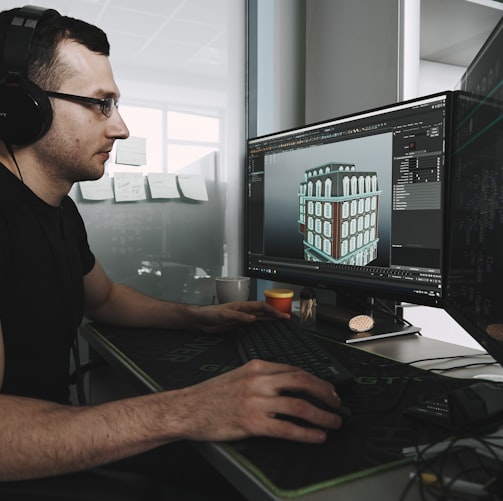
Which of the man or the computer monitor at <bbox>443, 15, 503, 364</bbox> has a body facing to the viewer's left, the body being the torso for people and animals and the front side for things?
the computer monitor

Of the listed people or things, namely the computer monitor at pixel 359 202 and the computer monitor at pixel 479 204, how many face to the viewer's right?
0

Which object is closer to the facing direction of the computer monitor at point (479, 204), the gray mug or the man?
the man

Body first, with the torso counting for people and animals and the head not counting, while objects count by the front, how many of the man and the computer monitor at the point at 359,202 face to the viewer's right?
1

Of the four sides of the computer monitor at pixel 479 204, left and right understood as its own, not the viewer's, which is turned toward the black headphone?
front

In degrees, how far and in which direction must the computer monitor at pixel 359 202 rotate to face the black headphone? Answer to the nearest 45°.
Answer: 0° — it already faces it

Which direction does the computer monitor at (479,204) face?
to the viewer's left

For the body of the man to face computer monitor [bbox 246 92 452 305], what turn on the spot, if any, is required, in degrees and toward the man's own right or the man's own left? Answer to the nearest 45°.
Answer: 0° — they already face it

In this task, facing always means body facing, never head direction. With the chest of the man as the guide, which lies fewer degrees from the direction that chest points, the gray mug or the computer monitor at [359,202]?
the computer monitor

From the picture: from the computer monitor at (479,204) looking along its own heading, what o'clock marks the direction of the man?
The man is roughly at 12 o'clock from the computer monitor.

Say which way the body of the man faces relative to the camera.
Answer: to the viewer's right

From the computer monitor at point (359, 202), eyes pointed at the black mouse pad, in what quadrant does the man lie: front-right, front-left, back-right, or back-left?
front-right

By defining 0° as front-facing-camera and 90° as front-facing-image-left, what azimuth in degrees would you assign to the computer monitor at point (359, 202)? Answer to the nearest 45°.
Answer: approximately 45°

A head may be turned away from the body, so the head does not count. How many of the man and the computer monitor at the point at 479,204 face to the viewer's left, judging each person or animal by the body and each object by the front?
1

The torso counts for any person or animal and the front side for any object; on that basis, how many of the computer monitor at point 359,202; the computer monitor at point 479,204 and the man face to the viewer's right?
1
